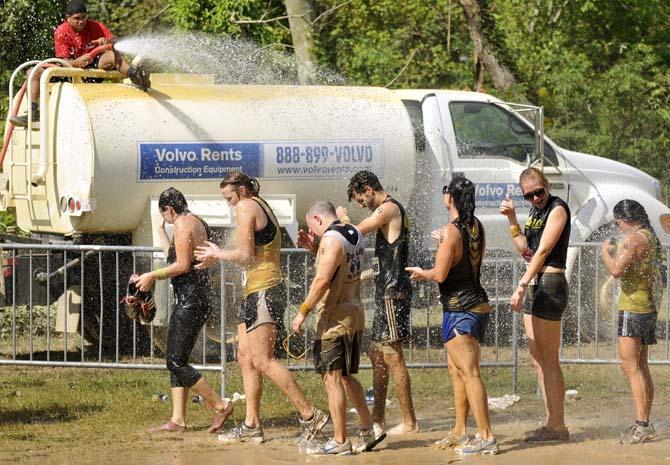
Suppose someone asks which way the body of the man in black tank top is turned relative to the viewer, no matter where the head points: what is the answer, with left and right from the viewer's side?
facing to the left of the viewer

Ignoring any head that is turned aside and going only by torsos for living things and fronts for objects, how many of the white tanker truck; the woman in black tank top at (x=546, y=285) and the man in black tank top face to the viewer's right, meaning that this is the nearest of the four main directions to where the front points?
1

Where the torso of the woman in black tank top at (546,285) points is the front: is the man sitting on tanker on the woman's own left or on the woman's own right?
on the woman's own right

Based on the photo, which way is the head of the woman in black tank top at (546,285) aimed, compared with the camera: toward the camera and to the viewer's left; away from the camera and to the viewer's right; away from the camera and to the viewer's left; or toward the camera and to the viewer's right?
toward the camera and to the viewer's left

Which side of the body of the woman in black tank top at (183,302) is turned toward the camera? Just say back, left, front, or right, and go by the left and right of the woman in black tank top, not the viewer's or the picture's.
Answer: left

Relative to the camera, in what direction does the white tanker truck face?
facing to the right of the viewer

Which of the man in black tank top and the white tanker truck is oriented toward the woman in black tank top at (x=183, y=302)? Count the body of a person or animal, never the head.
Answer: the man in black tank top

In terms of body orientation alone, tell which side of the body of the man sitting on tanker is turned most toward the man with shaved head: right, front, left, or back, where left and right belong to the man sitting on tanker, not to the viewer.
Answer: front

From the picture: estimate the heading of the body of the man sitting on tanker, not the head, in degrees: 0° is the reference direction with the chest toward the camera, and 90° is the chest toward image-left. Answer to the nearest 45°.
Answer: approximately 315°

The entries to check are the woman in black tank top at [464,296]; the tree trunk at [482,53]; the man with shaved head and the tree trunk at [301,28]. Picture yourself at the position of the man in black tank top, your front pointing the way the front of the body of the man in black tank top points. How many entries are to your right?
2

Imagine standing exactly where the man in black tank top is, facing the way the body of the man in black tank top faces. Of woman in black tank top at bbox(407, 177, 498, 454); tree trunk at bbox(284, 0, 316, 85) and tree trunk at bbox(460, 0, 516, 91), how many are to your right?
2

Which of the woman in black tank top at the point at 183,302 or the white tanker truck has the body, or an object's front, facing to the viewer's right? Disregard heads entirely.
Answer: the white tanker truck

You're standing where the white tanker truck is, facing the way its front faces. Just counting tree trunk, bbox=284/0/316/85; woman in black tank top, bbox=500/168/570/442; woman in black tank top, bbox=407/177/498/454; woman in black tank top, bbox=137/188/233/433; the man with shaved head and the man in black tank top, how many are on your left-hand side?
1

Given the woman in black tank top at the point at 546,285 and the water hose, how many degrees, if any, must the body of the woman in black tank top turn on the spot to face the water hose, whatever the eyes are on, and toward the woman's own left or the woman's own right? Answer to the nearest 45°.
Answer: approximately 90° to the woman's own right

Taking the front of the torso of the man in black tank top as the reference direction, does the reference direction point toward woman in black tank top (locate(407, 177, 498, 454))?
no
